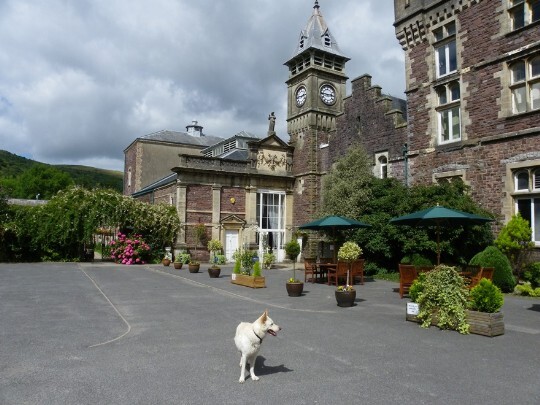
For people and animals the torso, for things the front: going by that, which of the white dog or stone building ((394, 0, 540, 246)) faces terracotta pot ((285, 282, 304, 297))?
the stone building

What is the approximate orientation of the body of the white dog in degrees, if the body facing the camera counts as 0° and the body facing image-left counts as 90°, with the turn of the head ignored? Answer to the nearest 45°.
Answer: approximately 315°

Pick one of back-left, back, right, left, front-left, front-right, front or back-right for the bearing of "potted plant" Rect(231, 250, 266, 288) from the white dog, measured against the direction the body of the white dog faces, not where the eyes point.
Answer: back-left

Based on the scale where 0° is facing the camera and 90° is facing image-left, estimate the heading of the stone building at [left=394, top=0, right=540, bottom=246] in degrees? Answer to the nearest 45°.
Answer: approximately 45°

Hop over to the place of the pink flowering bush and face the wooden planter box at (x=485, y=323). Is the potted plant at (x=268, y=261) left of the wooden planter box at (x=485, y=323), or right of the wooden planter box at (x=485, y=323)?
left

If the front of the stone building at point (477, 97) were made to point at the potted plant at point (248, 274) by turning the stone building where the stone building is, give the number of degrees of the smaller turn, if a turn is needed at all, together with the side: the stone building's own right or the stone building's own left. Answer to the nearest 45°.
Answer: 0° — it already faces it

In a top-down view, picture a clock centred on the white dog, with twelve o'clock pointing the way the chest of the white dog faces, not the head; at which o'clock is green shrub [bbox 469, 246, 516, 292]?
The green shrub is roughly at 9 o'clock from the white dog.

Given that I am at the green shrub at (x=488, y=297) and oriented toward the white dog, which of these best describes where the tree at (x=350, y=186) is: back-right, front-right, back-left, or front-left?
back-right

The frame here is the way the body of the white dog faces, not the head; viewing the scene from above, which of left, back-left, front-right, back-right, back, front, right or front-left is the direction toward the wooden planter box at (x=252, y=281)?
back-left
